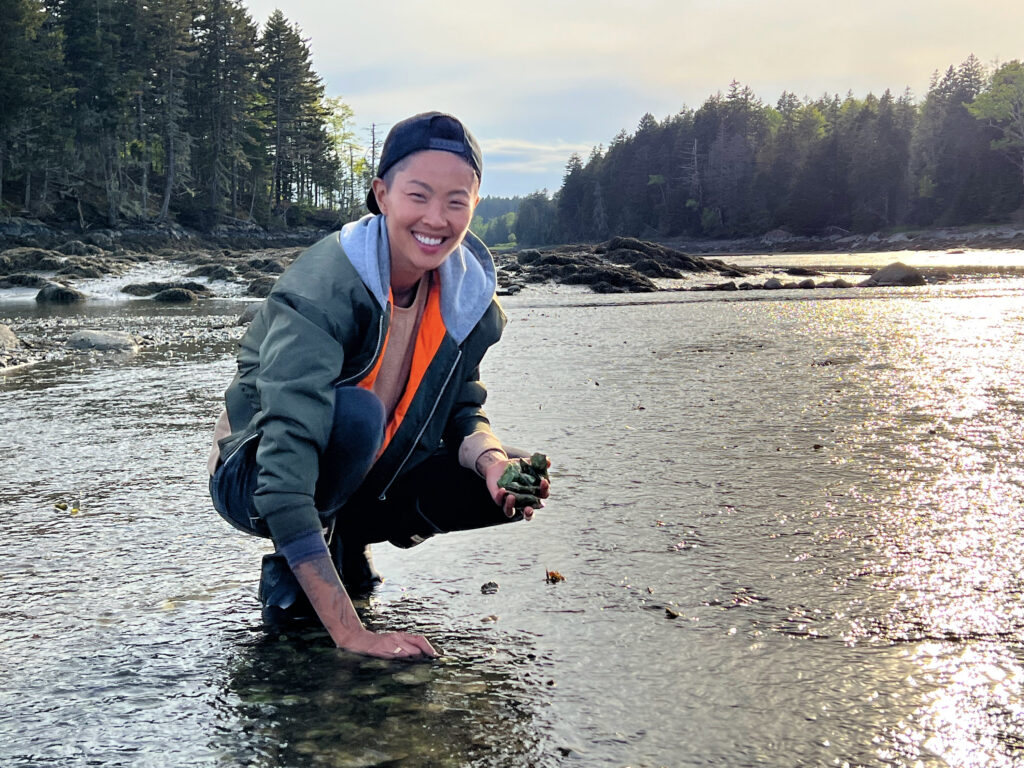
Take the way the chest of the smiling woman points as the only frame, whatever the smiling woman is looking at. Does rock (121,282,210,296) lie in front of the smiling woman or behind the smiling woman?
behind

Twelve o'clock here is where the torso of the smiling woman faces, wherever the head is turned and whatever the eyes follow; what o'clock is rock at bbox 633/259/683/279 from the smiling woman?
The rock is roughly at 8 o'clock from the smiling woman.

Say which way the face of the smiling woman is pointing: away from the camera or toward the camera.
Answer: toward the camera

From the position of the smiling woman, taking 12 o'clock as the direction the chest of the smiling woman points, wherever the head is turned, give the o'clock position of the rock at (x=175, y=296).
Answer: The rock is roughly at 7 o'clock from the smiling woman.

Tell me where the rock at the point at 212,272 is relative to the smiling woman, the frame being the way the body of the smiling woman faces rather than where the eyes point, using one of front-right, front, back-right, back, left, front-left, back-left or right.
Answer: back-left

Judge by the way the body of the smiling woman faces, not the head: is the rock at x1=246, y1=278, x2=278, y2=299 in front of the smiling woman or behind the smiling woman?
behind

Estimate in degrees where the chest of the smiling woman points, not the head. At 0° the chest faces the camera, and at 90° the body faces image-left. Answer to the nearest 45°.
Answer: approximately 315°

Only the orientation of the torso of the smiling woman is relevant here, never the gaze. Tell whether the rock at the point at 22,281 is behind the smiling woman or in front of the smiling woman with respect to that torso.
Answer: behind

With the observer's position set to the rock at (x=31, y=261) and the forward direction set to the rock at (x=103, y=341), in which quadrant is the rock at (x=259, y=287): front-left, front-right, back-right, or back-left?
front-left

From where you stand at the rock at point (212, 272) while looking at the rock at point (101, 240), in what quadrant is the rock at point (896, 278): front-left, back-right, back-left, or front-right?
back-right

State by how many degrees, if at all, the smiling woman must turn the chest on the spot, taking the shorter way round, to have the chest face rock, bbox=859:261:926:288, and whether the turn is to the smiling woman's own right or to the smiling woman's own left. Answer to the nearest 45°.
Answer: approximately 90° to the smiling woman's own left

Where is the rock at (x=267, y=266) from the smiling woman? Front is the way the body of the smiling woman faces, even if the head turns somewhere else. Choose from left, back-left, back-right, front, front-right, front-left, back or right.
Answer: back-left
